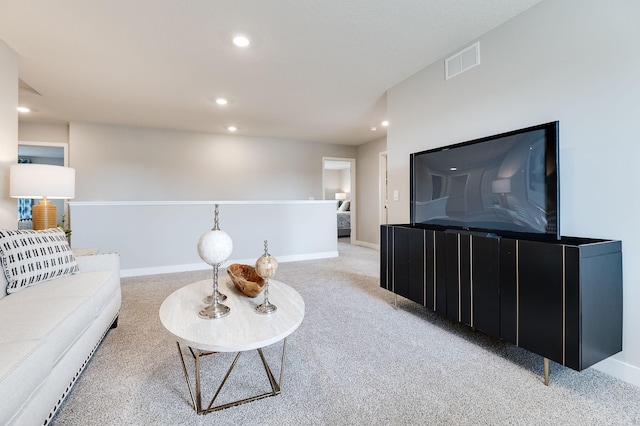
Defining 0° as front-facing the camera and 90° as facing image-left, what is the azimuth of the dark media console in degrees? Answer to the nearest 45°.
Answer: approximately 45°

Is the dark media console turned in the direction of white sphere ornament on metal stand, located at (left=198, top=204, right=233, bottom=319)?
yes

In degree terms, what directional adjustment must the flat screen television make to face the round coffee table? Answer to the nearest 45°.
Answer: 0° — it already faces it

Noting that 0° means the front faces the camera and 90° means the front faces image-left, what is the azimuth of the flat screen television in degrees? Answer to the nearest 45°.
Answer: approximately 45°

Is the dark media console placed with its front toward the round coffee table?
yes

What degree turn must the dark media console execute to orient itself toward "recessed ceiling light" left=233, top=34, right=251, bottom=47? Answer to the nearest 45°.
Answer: approximately 45° to its right

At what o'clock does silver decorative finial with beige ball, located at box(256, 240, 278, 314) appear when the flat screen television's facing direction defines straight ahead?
The silver decorative finial with beige ball is roughly at 12 o'clock from the flat screen television.
